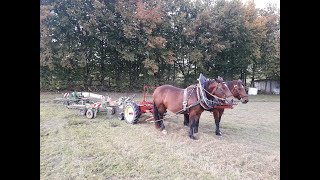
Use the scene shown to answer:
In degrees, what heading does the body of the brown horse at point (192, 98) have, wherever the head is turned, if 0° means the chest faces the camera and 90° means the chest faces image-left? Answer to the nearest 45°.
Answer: approximately 315°
